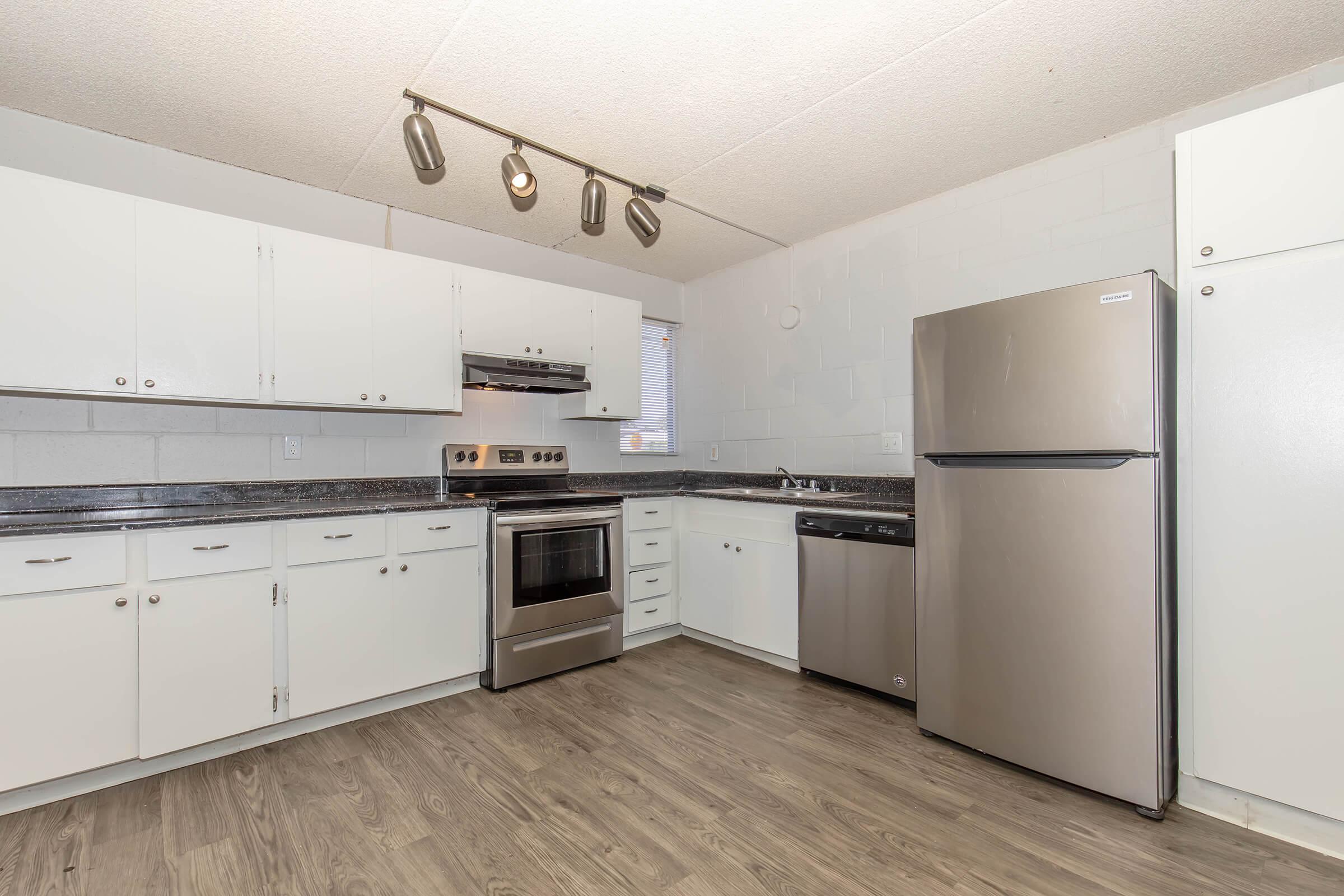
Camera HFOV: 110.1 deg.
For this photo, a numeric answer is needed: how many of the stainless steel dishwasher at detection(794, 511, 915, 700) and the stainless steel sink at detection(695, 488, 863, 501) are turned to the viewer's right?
0

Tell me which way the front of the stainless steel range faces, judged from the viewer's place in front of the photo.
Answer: facing the viewer and to the right of the viewer

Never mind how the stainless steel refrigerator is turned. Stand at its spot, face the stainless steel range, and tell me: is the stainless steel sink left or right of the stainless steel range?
right

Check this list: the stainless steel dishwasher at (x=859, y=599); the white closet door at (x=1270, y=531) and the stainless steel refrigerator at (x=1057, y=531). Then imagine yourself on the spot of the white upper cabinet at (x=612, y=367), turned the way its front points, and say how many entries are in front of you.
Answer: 3

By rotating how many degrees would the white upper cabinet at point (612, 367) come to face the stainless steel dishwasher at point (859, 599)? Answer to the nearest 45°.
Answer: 0° — it already faces it

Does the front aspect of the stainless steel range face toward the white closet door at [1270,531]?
yes

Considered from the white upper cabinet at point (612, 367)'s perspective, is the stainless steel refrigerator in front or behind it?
in front

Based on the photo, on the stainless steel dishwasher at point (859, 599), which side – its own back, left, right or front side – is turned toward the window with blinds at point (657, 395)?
right

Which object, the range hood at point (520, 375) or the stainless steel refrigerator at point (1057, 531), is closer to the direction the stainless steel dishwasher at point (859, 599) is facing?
the range hood

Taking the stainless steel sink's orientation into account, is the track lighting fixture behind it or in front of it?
in front

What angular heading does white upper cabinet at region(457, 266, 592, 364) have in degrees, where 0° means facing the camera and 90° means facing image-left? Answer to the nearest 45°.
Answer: approximately 315°
